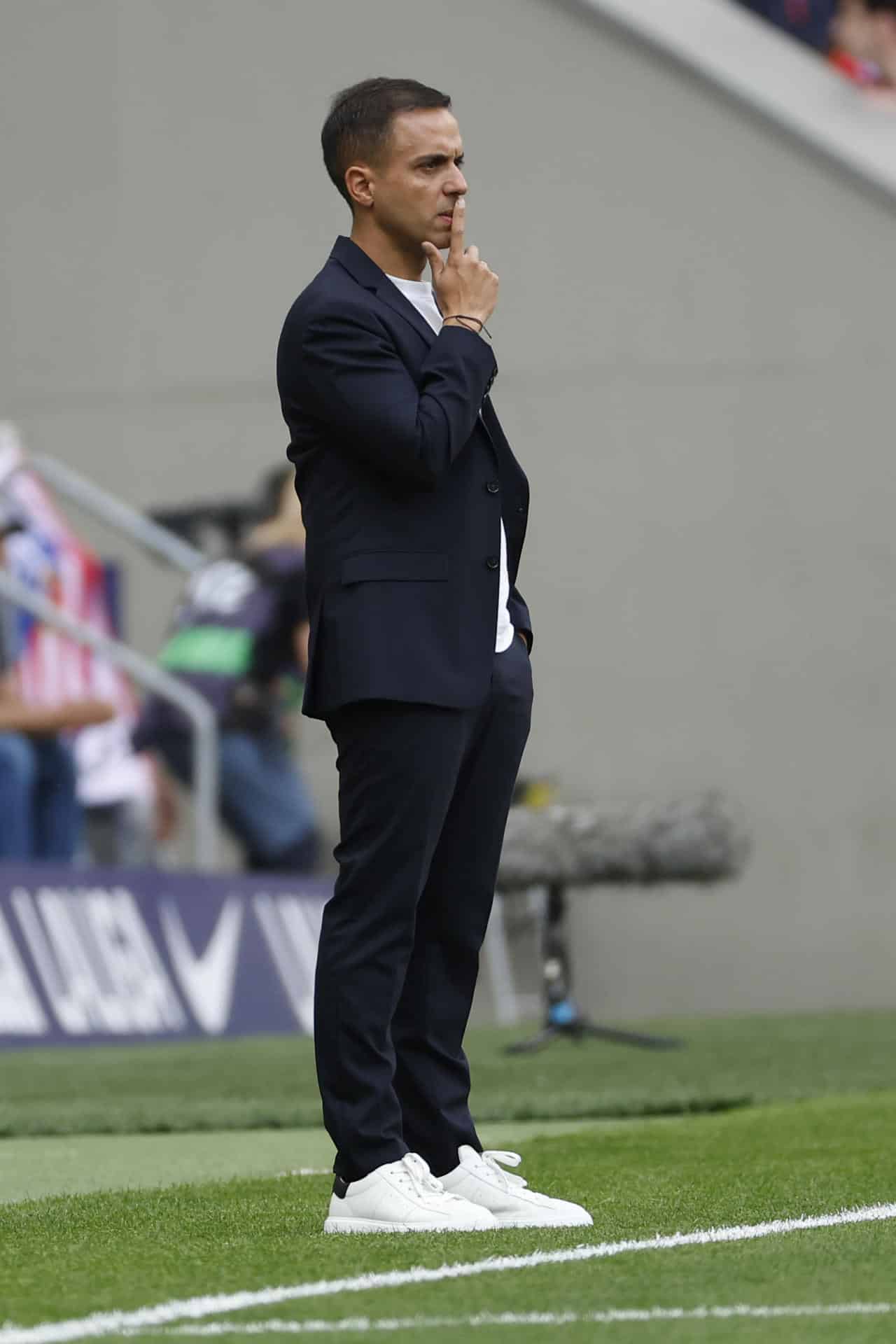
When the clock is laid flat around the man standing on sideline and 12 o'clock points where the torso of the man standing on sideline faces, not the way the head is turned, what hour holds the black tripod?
The black tripod is roughly at 9 o'clock from the man standing on sideline.

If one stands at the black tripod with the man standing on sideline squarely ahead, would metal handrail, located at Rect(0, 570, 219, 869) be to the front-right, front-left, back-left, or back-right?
back-right

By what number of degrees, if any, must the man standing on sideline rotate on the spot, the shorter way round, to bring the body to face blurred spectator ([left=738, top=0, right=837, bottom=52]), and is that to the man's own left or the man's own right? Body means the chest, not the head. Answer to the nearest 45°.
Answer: approximately 90° to the man's own left

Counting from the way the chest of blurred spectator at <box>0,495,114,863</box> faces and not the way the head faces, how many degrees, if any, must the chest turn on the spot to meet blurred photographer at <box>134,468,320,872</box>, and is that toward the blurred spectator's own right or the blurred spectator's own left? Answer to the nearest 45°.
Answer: approximately 45° to the blurred spectator's own left

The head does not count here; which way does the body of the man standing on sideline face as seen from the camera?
to the viewer's right
